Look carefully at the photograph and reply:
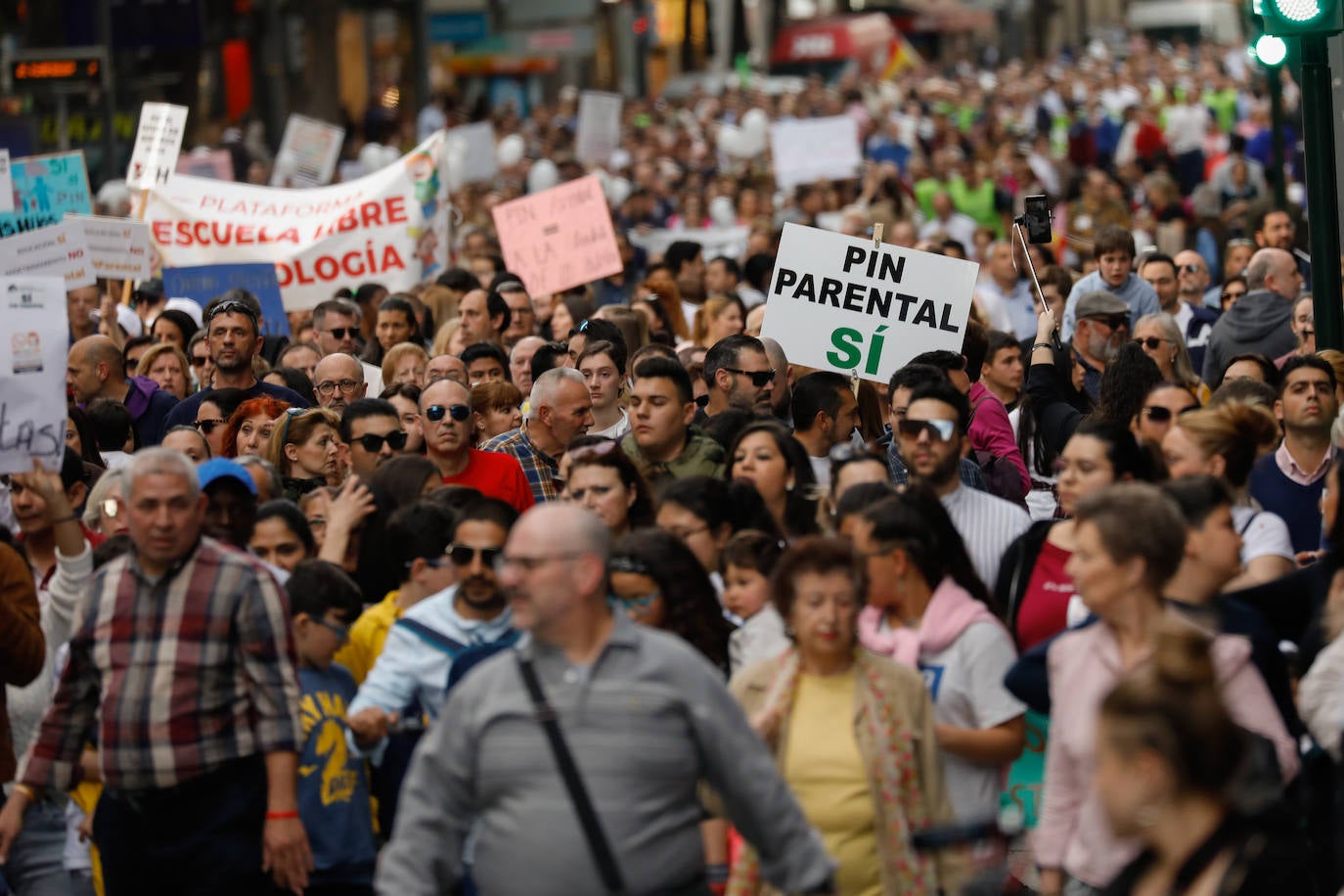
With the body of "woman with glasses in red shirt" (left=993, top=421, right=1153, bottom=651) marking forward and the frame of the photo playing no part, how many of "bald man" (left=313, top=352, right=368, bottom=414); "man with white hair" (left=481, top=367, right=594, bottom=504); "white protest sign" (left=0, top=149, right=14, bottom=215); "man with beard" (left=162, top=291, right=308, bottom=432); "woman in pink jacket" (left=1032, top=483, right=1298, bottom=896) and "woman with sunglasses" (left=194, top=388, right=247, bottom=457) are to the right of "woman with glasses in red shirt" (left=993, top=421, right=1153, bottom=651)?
5

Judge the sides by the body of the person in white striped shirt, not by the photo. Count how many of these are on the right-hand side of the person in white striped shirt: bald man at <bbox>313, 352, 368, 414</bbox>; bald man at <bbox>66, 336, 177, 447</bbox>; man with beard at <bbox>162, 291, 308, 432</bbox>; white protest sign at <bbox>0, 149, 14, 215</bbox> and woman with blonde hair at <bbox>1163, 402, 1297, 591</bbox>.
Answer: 4

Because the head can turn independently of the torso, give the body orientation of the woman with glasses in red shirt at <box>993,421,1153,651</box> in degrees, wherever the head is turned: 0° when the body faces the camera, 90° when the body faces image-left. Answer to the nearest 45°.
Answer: approximately 45°

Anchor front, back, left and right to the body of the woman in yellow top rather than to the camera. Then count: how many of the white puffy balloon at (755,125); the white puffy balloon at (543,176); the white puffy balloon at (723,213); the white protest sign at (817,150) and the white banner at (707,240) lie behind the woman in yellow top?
5

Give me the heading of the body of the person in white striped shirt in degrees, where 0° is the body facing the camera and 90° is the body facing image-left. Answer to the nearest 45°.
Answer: approximately 45°

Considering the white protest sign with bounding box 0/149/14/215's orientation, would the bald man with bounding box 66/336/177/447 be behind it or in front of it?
in front

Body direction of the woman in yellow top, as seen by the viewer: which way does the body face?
toward the camera

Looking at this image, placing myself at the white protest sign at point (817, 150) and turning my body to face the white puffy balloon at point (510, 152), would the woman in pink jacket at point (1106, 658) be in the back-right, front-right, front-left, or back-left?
back-left

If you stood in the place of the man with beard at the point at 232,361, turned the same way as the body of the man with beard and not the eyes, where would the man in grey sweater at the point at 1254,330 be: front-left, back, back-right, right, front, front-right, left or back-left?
left

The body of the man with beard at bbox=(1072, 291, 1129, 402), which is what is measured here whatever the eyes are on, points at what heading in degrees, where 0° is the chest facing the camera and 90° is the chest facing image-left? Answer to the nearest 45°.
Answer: approximately 315°

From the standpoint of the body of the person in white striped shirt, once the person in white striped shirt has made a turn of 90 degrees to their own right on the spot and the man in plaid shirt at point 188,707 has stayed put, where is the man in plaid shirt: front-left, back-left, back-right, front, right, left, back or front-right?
left

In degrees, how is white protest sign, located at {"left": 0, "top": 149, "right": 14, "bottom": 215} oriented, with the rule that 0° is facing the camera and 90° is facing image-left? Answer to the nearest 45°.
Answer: approximately 0°

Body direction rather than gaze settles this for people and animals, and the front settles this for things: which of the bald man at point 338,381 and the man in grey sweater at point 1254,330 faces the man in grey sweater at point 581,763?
the bald man
